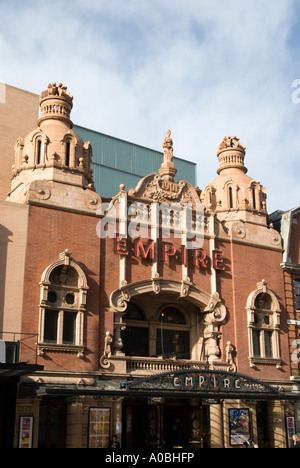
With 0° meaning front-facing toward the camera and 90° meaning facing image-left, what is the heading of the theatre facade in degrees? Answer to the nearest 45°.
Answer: approximately 315°
